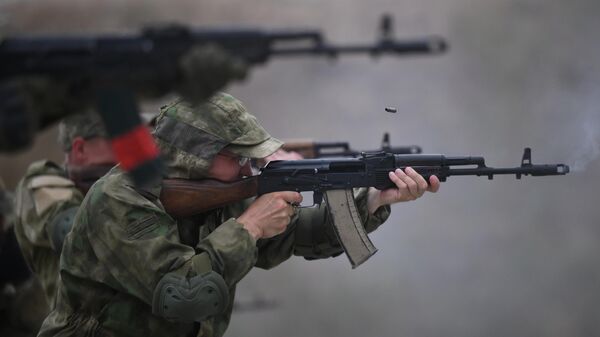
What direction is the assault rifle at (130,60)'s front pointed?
to the viewer's right

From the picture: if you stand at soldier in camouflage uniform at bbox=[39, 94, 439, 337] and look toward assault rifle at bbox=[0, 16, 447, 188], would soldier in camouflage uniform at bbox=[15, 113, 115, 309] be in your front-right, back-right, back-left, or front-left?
back-right

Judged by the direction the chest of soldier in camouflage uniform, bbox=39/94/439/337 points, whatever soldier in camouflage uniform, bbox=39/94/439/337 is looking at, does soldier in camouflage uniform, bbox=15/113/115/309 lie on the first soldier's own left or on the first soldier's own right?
on the first soldier's own left

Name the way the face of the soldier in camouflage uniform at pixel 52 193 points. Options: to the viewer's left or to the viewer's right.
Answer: to the viewer's right

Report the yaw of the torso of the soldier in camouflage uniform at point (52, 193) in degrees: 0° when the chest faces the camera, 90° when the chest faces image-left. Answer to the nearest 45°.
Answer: approximately 270°

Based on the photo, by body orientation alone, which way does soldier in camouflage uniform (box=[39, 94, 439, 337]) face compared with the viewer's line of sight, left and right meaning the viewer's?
facing to the right of the viewer

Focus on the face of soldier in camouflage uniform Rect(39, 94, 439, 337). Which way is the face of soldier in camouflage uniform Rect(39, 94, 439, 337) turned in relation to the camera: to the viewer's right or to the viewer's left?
to the viewer's right

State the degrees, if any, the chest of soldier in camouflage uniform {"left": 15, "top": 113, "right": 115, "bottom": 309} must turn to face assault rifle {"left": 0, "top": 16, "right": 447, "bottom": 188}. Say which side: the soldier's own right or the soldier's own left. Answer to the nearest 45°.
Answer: approximately 90° to the soldier's own right
